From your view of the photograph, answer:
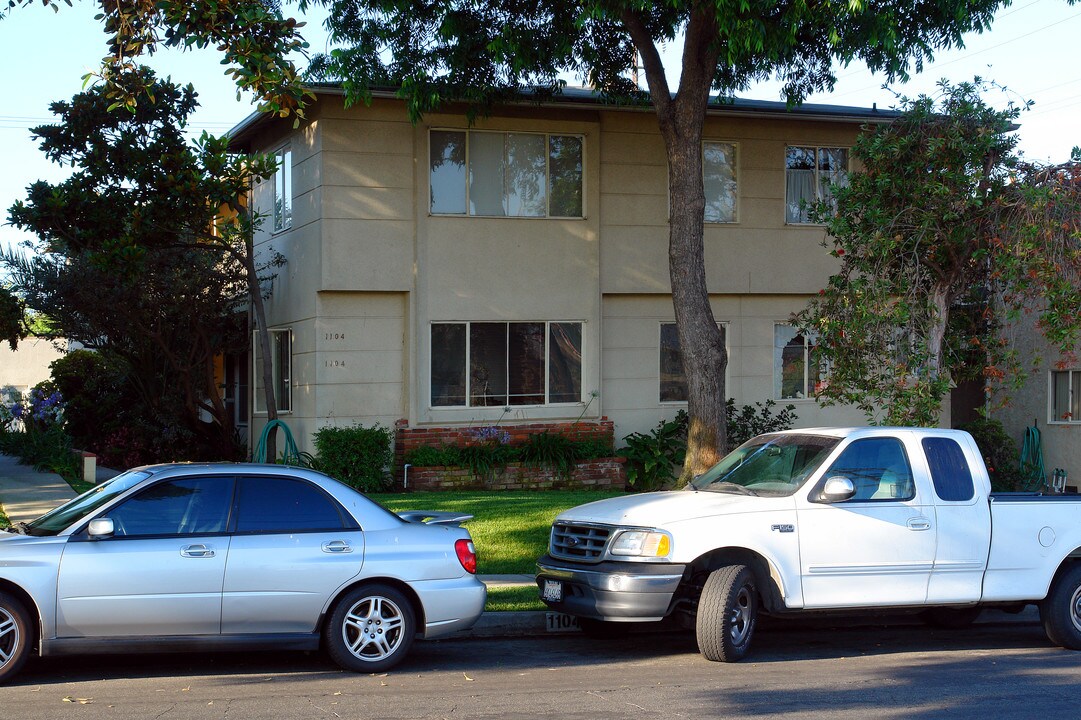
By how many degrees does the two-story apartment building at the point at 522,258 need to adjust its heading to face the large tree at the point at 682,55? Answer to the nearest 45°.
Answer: approximately 45° to its left

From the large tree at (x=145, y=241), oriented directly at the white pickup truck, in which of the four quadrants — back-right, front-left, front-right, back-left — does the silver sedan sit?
front-right

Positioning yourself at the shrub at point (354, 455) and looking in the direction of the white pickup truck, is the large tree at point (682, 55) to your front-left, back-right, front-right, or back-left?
front-left

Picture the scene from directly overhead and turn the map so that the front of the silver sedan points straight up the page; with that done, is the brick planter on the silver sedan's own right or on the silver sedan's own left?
on the silver sedan's own right

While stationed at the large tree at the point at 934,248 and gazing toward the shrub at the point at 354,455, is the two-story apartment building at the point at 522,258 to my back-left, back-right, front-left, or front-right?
front-right

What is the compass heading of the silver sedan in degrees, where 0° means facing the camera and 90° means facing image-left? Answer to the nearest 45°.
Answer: approximately 90°

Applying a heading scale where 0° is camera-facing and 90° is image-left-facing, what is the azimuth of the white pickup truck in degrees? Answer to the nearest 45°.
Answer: approximately 45°

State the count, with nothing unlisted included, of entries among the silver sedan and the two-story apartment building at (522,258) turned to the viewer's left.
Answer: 1

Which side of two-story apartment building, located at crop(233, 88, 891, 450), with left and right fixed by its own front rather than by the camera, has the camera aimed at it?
front

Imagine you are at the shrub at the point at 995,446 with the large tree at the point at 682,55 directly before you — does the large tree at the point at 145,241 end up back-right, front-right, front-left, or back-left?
front-right

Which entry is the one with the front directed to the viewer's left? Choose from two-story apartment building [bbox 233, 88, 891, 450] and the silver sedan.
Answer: the silver sedan

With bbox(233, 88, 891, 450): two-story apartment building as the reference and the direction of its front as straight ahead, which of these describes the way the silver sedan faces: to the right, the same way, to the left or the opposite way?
to the right
